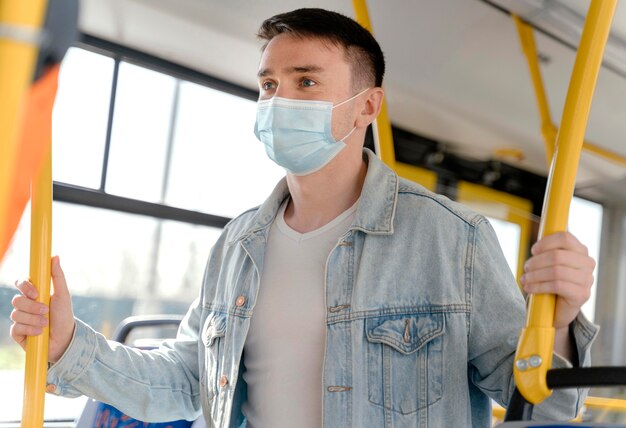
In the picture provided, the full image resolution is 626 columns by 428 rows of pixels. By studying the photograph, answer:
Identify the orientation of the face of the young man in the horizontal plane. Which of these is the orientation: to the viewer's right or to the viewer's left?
to the viewer's left

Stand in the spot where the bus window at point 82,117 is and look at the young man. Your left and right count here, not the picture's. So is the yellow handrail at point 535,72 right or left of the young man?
left

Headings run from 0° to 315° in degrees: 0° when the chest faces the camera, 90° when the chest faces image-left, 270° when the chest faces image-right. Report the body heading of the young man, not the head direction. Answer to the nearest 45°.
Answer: approximately 45°

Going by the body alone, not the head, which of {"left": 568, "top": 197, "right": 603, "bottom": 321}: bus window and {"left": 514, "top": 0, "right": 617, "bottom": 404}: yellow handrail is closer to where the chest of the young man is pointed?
the yellow handrail

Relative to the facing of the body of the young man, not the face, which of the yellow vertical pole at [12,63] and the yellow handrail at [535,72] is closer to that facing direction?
the yellow vertical pole

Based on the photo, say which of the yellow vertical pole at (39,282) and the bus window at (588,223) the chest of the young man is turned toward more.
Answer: the yellow vertical pole

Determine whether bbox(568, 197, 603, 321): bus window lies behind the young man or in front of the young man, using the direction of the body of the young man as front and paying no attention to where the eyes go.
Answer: behind

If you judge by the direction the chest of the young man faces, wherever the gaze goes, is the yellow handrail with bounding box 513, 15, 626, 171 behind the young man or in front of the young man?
behind

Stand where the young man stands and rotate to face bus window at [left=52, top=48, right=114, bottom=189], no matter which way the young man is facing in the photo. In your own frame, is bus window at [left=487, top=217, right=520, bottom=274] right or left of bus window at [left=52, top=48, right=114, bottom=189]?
right

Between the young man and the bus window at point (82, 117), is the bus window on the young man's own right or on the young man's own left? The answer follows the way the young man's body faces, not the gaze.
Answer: on the young man's own right
